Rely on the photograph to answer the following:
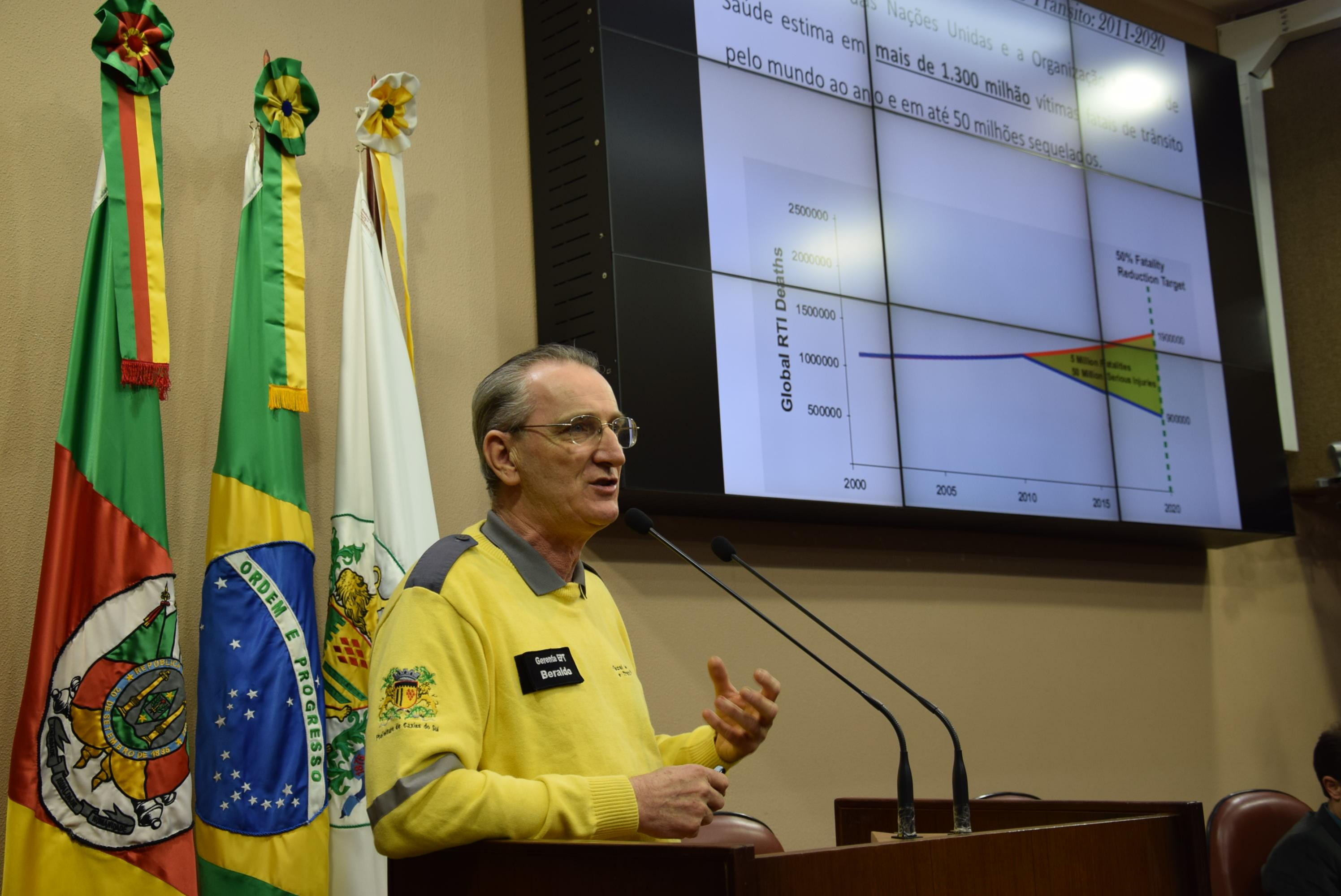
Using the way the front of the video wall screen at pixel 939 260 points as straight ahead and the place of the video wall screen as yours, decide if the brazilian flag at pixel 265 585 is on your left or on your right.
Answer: on your right

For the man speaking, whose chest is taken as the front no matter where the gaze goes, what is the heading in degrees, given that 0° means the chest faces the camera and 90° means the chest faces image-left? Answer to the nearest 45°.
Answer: approximately 315°

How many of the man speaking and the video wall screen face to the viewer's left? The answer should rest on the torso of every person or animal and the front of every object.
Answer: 0

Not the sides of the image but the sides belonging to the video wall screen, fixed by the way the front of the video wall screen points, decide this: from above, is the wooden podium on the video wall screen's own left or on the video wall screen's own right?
on the video wall screen's own right

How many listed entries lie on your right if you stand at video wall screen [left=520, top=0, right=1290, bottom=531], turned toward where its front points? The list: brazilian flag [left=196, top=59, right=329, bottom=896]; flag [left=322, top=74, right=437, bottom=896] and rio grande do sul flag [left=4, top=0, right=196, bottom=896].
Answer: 3

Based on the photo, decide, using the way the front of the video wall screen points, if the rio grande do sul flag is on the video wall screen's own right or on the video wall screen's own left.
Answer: on the video wall screen's own right

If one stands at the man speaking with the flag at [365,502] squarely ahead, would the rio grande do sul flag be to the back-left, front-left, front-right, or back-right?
front-left

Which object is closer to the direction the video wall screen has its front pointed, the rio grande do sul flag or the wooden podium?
the wooden podium

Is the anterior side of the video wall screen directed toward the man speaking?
no

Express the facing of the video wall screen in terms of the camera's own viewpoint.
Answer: facing the viewer and to the right of the viewer

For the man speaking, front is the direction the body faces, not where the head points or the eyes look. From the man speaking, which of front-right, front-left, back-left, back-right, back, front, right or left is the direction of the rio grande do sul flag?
back

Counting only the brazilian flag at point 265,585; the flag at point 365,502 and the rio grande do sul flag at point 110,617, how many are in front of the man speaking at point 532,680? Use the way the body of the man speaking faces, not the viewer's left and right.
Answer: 0

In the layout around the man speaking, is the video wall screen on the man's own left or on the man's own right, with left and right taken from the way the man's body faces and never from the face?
on the man's own left
